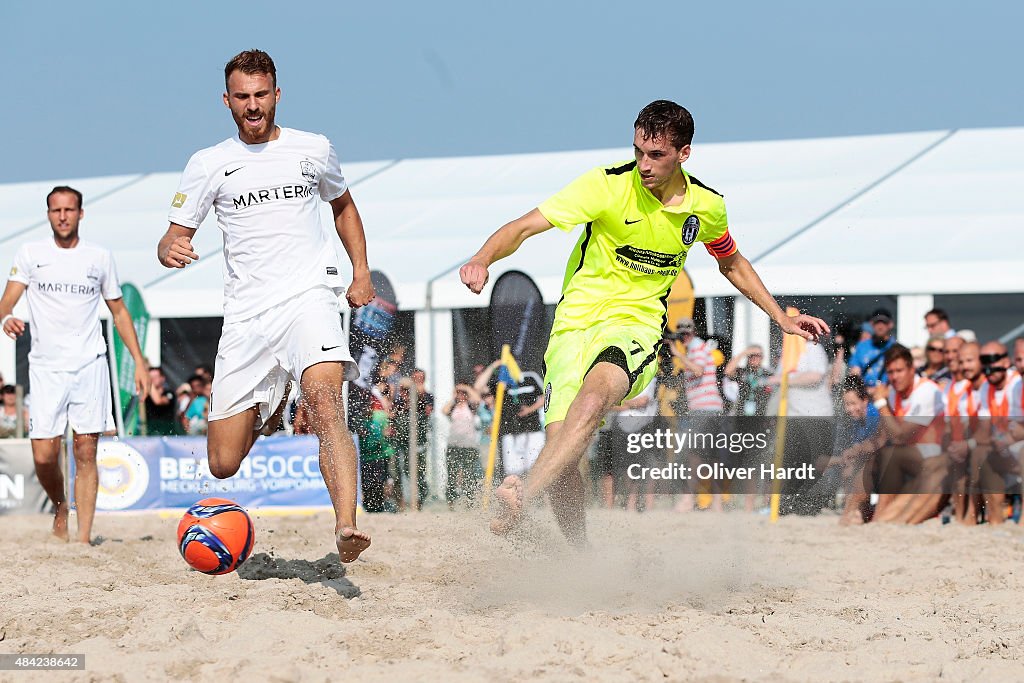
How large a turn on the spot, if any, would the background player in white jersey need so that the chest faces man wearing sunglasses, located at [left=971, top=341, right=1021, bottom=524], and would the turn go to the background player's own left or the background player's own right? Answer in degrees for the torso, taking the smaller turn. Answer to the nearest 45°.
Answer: approximately 90° to the background player's own left

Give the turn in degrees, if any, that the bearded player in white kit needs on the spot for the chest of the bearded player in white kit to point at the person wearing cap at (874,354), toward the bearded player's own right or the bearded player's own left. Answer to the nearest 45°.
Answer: approximately 135° to the bearded player's own left

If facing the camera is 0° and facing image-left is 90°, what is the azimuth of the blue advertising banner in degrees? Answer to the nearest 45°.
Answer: approximately 0°

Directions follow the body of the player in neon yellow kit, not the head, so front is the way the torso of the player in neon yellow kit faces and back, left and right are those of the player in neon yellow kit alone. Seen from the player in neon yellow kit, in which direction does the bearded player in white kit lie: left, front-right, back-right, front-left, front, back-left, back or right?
right

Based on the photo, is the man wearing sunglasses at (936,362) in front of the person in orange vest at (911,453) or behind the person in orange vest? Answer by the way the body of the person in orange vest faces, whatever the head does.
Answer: behind

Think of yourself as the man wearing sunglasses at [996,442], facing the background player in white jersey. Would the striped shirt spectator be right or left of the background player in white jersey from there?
right

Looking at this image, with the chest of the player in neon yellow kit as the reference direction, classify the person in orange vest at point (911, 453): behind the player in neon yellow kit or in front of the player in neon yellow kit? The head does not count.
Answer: behind

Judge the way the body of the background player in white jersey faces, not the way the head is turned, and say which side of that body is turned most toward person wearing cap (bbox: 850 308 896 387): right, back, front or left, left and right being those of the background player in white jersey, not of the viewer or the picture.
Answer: left

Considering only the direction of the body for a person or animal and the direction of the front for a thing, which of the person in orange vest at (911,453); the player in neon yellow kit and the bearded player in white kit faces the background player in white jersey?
the person in orange vest

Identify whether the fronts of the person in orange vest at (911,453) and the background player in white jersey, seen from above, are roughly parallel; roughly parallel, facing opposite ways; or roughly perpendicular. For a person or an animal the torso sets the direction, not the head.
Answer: roughly perpendicular

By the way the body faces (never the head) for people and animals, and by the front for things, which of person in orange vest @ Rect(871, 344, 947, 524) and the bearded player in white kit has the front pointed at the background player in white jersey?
the person in orange vest

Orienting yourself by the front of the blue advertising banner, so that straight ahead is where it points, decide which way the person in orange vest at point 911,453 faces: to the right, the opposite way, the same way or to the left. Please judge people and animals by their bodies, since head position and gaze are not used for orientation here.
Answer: to the right
